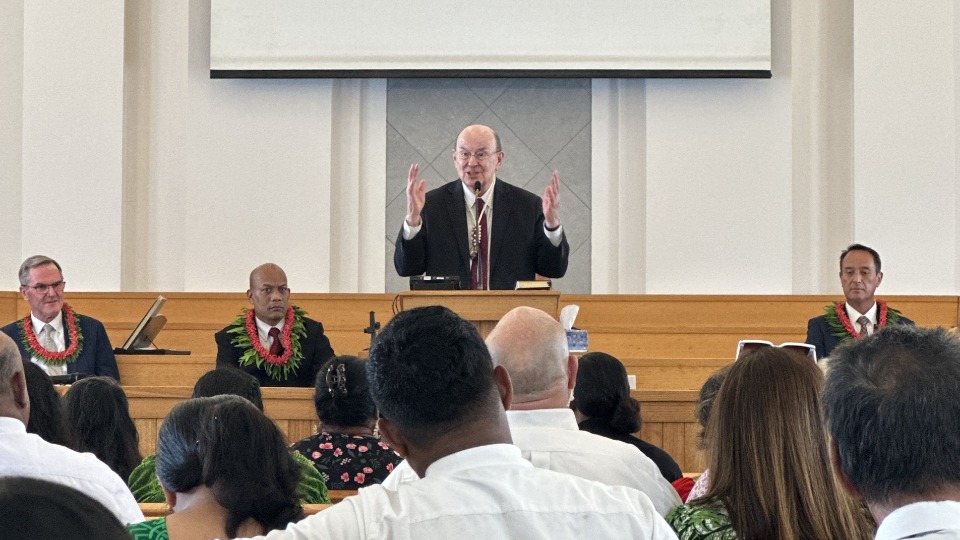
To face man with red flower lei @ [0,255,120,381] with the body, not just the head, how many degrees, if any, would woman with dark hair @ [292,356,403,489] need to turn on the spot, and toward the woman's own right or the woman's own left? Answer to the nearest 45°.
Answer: approximately 45° to the woman's own left

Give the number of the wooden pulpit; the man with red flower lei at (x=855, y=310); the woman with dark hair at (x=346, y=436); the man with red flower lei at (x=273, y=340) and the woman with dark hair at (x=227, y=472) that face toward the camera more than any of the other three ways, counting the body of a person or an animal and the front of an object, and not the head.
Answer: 3

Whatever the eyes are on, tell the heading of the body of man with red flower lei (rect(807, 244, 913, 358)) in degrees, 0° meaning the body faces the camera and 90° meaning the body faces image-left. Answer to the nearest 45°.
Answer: approximately 0°

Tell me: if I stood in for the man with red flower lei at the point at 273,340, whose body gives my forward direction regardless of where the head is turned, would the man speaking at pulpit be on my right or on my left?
on my left

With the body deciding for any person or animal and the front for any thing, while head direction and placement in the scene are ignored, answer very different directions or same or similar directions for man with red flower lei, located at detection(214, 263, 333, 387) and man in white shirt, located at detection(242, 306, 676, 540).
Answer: very different directions

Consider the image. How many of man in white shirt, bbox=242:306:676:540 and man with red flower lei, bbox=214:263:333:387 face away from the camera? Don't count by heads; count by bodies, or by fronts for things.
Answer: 1

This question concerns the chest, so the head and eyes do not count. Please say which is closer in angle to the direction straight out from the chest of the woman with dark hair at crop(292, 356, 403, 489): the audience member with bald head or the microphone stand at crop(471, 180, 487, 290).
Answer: the microphone stand

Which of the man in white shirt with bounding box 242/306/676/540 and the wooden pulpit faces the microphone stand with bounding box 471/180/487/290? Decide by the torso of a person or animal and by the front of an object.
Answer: the man in white shirt

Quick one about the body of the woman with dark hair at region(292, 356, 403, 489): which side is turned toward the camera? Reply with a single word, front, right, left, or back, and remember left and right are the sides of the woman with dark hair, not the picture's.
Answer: back

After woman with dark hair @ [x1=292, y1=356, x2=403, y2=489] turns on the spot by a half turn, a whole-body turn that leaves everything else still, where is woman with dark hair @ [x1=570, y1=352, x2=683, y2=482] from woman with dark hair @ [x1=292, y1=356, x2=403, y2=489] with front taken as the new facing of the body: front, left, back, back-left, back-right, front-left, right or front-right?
left

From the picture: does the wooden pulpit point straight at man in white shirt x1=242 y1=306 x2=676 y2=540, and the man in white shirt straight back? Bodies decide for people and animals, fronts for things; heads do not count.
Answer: yes

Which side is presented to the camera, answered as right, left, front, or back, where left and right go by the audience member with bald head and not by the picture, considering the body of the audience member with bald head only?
back

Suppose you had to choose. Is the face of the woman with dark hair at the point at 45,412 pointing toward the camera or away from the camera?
away from the camera
